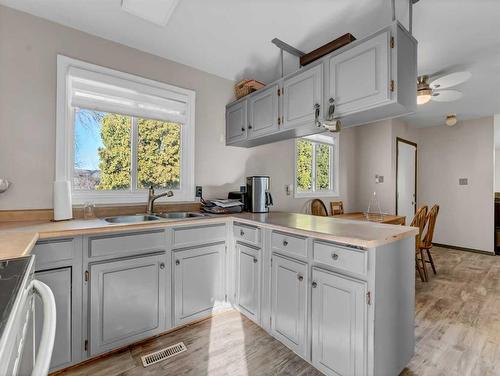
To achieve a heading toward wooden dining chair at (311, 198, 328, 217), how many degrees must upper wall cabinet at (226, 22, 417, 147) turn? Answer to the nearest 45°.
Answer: approximately 135° to its right

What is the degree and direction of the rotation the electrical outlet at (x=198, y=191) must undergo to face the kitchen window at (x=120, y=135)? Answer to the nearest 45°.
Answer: approximately 135° to its right

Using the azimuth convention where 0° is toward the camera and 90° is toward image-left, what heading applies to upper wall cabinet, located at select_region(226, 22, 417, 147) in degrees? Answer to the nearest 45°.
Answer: approximately 45°

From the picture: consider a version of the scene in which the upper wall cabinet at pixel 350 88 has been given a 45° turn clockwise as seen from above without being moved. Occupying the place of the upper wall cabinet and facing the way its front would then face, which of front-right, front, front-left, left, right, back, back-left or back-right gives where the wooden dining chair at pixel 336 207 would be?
right

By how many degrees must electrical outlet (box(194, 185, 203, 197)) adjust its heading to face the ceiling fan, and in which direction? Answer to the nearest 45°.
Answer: approximately 45° to its left
